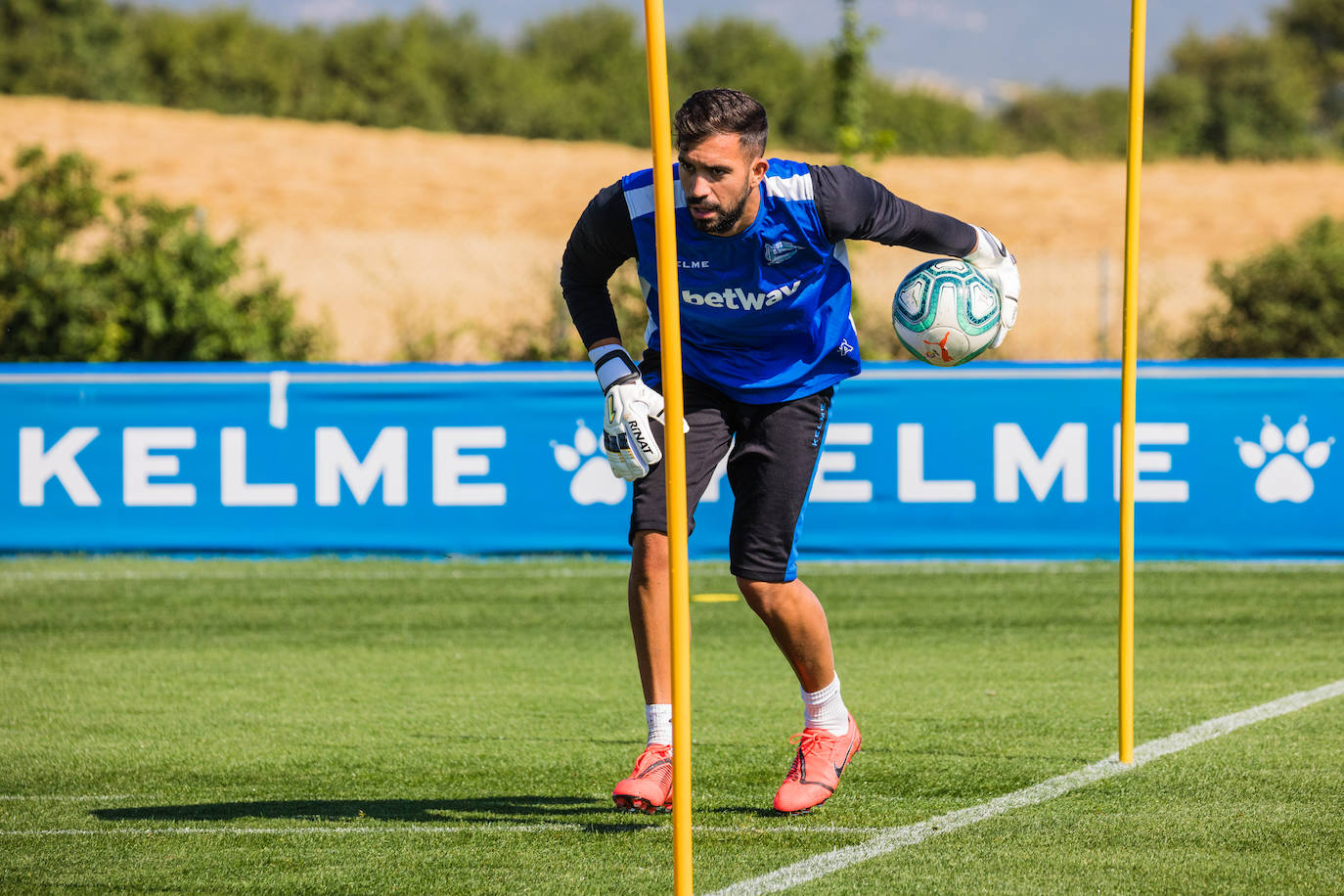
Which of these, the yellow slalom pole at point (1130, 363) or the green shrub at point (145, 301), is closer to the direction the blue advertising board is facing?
the yellow slalom pole

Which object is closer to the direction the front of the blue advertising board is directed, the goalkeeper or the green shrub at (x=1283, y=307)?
the goalkeeper

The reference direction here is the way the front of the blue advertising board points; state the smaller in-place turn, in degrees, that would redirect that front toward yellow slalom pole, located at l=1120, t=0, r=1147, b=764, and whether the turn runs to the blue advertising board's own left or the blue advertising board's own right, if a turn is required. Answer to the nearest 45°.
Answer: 0° — it already faces it

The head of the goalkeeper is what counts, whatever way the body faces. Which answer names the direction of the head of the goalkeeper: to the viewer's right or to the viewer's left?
to the viewer's left

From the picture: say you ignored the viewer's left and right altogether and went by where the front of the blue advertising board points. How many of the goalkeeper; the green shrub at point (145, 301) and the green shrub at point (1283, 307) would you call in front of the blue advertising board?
1

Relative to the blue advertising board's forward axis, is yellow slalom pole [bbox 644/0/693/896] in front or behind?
in front

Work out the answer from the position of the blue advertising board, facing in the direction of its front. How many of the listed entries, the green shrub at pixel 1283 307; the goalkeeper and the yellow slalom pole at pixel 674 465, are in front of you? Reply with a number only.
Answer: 2

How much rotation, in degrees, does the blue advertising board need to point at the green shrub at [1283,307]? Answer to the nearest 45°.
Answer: approximately 135° to its left

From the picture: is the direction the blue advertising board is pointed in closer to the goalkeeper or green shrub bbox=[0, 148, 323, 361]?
the goalkeeper

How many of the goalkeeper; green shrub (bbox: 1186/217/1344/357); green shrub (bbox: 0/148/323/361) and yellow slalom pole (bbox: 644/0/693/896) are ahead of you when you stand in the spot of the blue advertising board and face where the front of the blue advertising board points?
2

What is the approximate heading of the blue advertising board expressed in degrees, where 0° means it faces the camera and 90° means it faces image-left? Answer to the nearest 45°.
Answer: approximately 0°

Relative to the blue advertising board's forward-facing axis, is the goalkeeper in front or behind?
in front
